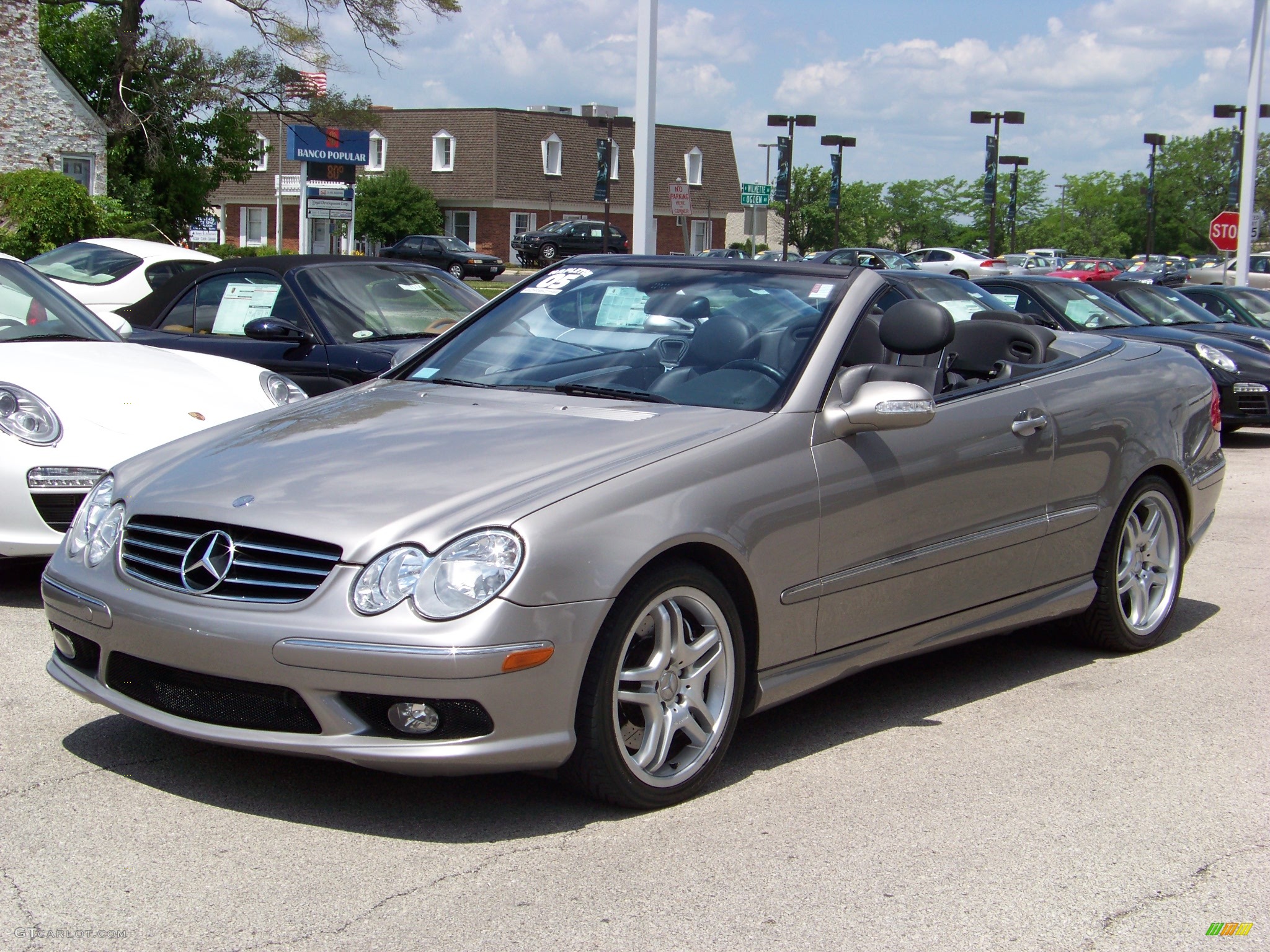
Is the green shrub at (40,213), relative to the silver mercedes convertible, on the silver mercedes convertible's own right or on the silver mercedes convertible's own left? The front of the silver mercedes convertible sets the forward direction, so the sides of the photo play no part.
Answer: on the silver mercedes convertible's own right

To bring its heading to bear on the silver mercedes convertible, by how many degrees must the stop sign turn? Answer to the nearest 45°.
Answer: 0° — it already faces it

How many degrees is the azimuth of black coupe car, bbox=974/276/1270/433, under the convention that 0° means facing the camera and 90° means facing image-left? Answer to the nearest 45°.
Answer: approximately 315°

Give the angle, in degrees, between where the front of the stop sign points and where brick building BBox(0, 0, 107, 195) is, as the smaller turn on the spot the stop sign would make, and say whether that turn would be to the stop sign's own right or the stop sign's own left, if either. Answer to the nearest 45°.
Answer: approximately 90° to the stop sign's own right

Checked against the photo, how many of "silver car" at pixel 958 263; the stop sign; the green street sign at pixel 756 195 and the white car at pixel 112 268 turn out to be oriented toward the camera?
2

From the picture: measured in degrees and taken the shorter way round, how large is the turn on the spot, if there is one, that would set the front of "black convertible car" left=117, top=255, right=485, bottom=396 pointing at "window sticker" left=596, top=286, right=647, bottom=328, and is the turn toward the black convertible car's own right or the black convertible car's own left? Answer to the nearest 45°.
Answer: approximately 45° to the black convertible car's own right

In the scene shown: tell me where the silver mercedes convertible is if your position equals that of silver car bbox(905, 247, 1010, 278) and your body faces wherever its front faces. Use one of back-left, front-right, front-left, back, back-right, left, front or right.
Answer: back-left

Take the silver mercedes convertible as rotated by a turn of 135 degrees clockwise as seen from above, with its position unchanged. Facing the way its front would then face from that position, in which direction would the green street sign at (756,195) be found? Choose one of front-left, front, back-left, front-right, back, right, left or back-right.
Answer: front

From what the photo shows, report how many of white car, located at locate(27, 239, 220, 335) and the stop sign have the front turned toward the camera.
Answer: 1
